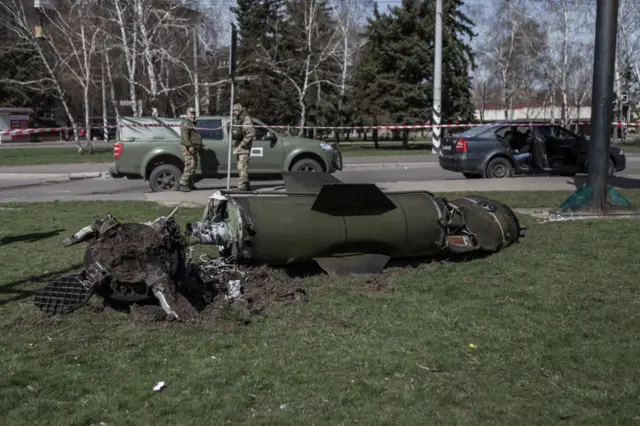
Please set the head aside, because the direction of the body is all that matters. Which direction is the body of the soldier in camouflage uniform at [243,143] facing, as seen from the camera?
to the viewer's left

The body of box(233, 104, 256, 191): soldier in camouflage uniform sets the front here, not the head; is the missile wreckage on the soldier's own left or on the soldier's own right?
on the soldier's own left

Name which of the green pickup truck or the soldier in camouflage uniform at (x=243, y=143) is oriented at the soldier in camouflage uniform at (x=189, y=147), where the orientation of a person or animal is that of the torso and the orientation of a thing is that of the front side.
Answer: the soldier in camouflage uniform at (x=243, y=143)

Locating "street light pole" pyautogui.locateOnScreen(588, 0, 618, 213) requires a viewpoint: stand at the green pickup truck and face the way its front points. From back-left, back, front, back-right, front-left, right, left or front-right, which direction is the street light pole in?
front-right

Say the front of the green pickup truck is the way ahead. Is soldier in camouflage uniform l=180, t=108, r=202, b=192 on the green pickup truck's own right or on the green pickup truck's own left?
on the green pickup truck's own right

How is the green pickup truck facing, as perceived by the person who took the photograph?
facing to the right of the viewer
